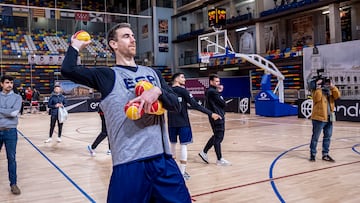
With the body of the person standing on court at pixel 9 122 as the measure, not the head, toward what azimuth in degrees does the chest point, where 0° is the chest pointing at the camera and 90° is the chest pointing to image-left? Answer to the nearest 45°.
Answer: approximately 0°

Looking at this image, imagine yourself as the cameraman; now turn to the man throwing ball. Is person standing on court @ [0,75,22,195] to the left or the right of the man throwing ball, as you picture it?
right

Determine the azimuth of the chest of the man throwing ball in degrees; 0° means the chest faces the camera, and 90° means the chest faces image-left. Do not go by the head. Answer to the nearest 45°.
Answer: approximately 315°

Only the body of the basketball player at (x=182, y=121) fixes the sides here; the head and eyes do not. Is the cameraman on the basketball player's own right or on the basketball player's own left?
on the basketball player's own left

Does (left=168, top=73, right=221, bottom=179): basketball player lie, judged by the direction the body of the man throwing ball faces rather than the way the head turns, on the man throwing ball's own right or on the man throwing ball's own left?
on the man throwing ball's own left
